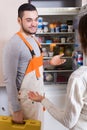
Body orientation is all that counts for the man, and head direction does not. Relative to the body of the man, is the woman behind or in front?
in front

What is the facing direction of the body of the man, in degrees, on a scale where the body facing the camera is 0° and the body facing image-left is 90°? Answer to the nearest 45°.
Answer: approximately 315°

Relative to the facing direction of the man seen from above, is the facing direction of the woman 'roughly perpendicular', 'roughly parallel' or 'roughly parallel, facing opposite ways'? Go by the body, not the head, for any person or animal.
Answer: roughly parallel, facing opposite ways

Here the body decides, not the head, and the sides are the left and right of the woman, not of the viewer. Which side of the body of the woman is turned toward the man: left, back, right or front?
front

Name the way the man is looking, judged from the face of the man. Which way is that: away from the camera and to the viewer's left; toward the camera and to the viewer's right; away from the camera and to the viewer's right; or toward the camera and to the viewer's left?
toward the camera and to the viewer's right

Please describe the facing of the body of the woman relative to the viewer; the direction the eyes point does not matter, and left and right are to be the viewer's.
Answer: facing away from the viewer and to the left of the viewer
